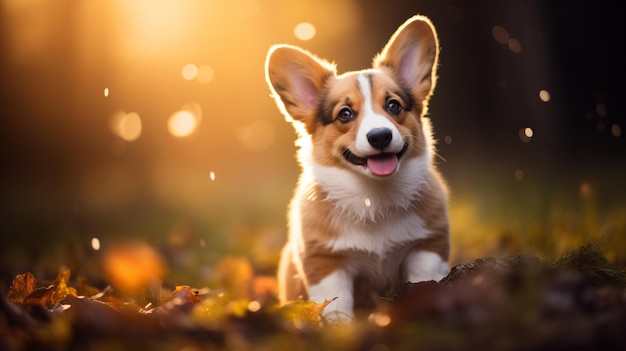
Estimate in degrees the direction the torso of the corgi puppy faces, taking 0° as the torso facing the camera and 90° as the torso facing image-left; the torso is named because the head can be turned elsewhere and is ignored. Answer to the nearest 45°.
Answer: approximately 0°

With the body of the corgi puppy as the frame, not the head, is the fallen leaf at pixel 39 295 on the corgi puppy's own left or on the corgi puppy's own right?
on the corgi puppy's own right

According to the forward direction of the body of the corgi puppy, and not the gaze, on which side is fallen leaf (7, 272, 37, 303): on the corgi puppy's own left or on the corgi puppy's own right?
on the corgi puppy's own right
